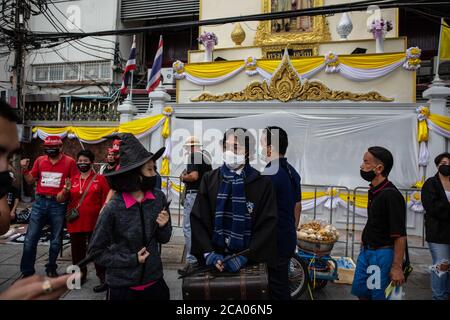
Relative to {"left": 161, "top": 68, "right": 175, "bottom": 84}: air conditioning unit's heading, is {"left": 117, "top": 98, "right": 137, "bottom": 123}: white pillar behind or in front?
in front

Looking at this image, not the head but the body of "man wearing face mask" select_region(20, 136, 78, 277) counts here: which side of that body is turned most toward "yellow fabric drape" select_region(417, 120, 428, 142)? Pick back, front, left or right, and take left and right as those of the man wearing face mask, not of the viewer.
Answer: left

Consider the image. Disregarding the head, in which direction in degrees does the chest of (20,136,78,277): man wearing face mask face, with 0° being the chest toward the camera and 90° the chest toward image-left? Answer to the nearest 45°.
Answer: approximately 0°

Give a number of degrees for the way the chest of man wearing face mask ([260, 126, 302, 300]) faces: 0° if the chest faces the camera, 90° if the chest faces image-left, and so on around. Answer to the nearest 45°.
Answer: approximately 90°

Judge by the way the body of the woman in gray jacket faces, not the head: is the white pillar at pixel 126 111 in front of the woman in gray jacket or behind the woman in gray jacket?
behind

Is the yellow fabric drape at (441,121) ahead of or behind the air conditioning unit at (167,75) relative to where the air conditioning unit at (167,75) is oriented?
ahead

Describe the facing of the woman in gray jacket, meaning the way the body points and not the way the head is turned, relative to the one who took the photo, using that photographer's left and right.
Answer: facing the viewer and to the right of the viewer

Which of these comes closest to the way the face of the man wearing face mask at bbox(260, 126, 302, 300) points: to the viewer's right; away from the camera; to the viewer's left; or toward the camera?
to the viewer's left
